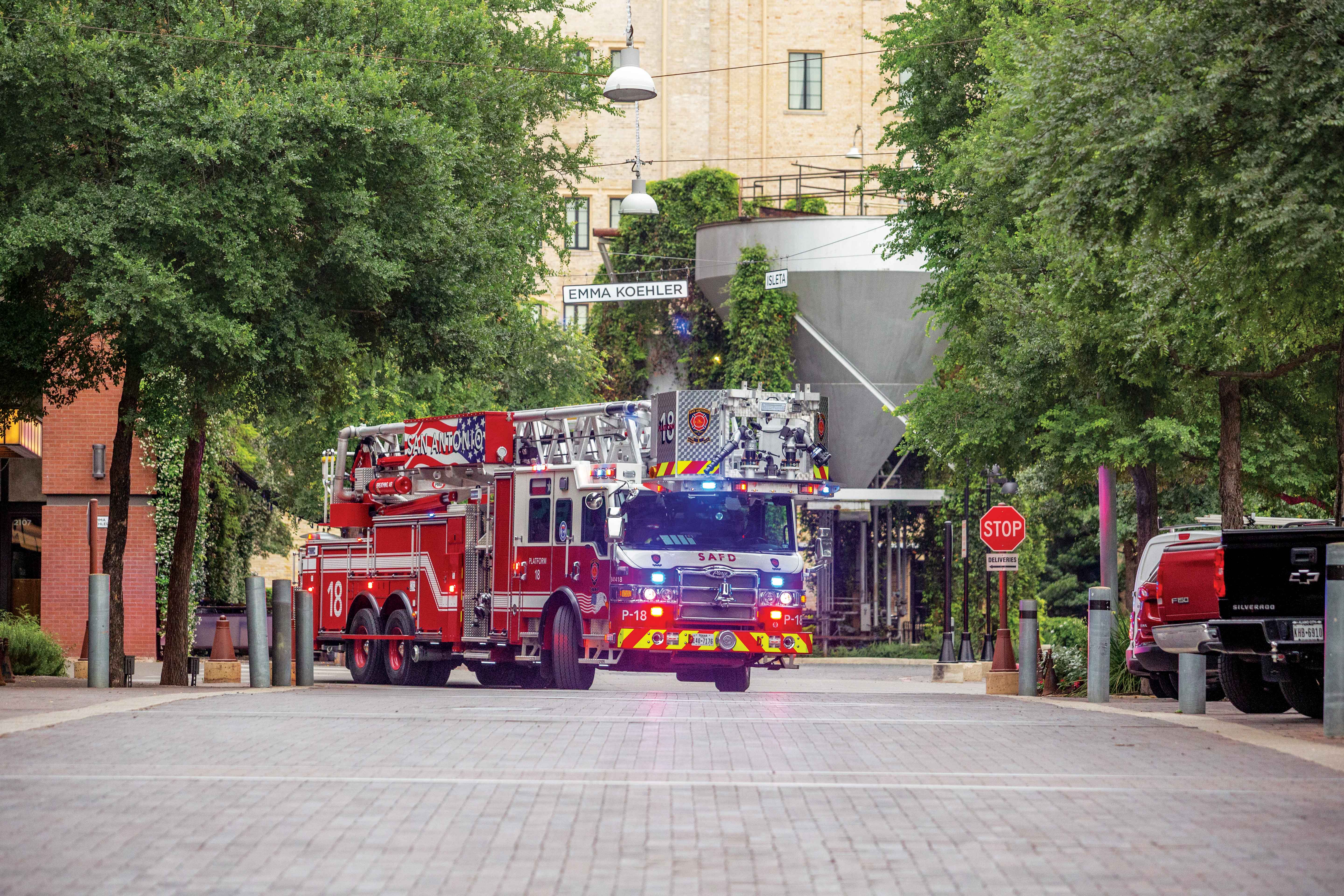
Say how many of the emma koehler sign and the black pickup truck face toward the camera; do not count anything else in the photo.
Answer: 1

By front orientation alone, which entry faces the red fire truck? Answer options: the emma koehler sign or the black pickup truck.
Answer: the emma koehler sign

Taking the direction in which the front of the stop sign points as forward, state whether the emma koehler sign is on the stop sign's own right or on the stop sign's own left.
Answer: on the stop sign's own right

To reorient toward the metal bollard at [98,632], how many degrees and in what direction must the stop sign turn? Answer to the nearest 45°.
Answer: approximately 45° to its right

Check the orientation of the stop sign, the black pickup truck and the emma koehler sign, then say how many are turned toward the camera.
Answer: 2

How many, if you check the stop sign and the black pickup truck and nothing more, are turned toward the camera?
1

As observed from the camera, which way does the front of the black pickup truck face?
facing away from the viewer and to the right of the viewer

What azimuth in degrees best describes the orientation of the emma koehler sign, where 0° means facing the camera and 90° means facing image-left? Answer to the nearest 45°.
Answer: approximately 0°

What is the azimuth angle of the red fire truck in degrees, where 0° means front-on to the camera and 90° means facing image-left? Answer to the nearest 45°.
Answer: approximately 315°
